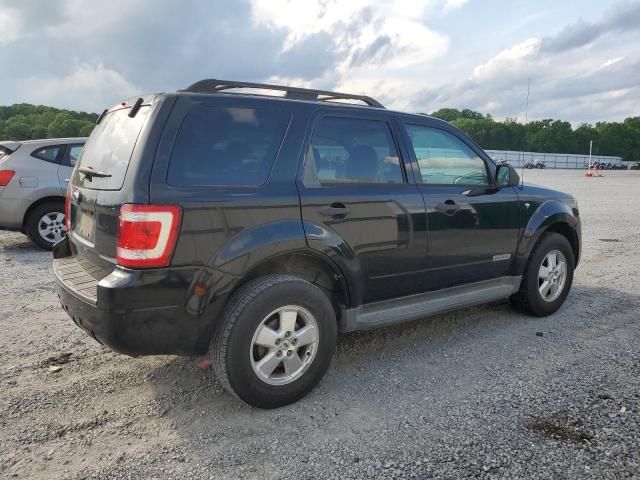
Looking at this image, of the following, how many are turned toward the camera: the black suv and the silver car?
0

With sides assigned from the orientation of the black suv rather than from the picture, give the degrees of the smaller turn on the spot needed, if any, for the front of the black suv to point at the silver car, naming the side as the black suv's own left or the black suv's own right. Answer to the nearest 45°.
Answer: approximately 90° to the black suv's own left

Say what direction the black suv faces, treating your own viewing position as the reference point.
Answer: facing away from the viewer and to the right of the viewer

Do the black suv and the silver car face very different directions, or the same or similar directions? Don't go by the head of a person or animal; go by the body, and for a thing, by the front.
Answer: same or similar directions

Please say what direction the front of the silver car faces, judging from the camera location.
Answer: facing away from the viewer and to the right of the viewer
